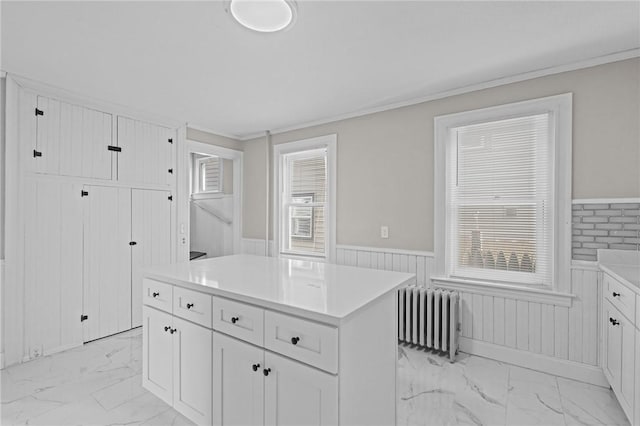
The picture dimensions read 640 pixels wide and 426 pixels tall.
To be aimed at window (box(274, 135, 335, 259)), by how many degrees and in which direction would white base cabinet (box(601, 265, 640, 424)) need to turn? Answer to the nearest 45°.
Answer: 0° — it already faces it

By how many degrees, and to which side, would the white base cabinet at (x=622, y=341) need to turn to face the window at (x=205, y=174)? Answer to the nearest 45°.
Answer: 0° — it already faces it

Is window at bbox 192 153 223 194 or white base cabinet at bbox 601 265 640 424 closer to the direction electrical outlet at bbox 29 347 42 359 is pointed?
the white base cabinet

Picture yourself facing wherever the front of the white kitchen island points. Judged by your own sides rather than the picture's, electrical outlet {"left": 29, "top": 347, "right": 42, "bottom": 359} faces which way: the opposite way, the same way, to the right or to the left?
to the left

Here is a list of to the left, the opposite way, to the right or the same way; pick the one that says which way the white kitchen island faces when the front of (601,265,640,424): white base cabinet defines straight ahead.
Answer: to the left

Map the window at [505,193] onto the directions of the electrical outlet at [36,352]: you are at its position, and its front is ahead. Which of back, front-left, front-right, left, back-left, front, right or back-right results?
front-left

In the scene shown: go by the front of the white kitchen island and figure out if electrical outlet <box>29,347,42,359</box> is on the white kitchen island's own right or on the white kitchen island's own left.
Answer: on the white kitchen island's own right

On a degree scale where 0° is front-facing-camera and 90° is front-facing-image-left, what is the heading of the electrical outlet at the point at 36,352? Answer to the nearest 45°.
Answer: approximately 0°

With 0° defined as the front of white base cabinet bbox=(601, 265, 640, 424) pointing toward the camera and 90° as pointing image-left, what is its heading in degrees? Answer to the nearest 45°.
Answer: approximately 90°

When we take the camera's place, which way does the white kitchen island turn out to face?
facing the viewer and to the left of the viewer

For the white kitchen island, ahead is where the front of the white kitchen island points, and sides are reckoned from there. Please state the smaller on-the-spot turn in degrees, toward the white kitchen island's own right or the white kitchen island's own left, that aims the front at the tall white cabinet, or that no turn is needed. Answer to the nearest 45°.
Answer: approximately 90° to the white kitchen island's own right

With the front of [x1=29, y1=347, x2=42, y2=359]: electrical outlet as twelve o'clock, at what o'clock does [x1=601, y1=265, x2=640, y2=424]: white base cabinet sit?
The white base cabinet is roughly at 11 o'clock from the electrical outlet.
